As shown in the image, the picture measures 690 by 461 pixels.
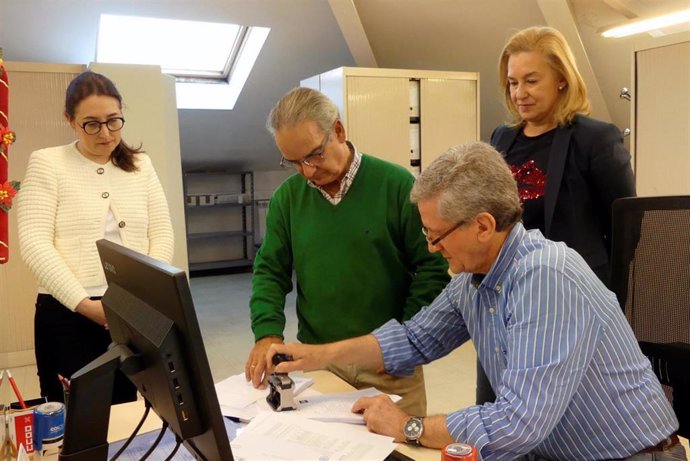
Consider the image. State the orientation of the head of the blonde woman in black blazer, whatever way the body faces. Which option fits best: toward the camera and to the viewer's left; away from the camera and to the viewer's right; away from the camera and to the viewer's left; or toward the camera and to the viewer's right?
toward the camera and to the viewer's left

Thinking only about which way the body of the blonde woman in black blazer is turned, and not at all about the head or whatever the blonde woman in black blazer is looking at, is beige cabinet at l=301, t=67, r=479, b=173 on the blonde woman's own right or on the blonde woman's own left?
on the blonde woman's own right

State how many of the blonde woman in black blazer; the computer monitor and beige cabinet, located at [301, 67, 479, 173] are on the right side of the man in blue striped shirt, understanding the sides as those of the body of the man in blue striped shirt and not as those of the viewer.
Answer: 2

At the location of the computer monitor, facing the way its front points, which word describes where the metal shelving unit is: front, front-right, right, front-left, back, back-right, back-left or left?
front-left

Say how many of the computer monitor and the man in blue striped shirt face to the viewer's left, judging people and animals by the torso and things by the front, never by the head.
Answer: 1

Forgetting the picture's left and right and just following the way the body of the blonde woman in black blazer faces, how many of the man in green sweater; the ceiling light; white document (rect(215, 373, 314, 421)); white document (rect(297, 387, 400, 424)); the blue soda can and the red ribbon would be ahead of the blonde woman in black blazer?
5

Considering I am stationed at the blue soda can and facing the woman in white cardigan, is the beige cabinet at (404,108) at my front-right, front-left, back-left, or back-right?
front-right

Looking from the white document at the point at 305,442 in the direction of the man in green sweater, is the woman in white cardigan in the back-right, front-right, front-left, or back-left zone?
front-left

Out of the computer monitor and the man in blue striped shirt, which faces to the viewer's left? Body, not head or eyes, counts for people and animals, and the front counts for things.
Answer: the man in blue striped shirt

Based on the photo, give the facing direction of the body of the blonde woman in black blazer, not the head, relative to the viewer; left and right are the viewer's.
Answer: facing the viewer and to the left of the viewer

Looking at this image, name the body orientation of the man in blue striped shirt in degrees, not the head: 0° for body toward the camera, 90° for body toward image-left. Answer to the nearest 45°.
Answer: approximately 90°

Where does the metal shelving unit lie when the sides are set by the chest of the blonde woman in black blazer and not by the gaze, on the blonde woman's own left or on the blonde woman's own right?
on the blonde woman's own right

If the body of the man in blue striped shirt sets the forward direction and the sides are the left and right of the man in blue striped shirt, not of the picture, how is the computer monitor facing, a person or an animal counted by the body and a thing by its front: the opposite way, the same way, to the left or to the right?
to the right

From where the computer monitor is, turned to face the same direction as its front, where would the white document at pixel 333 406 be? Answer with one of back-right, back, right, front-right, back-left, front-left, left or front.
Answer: front

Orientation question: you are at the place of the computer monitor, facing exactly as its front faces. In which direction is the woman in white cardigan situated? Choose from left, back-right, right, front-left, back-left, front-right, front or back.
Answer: front-left

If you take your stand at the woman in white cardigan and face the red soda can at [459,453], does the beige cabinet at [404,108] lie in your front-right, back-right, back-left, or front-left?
back-left
